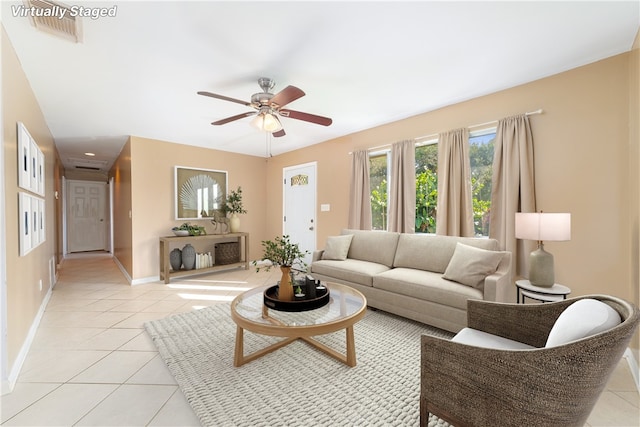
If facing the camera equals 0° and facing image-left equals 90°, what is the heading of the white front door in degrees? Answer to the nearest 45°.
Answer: approximately 45°

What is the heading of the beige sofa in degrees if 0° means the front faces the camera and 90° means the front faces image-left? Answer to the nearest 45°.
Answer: approximately 45°

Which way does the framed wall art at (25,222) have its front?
to the viewer's right

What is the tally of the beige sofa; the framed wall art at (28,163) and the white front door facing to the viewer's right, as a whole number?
1

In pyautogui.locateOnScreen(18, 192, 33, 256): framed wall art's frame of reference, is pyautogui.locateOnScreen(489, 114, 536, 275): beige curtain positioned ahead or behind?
ahead

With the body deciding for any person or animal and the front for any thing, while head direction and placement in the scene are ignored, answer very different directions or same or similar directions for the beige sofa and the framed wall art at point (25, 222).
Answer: very different directions

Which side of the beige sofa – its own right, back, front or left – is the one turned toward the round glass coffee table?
front

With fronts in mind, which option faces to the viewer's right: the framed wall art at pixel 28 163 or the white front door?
the framed wall art

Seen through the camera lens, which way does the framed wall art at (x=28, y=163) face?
facing to the right of the viewer

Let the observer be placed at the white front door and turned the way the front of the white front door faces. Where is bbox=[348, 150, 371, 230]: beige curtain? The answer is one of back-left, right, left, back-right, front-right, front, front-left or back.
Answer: left

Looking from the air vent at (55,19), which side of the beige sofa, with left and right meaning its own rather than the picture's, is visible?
front
